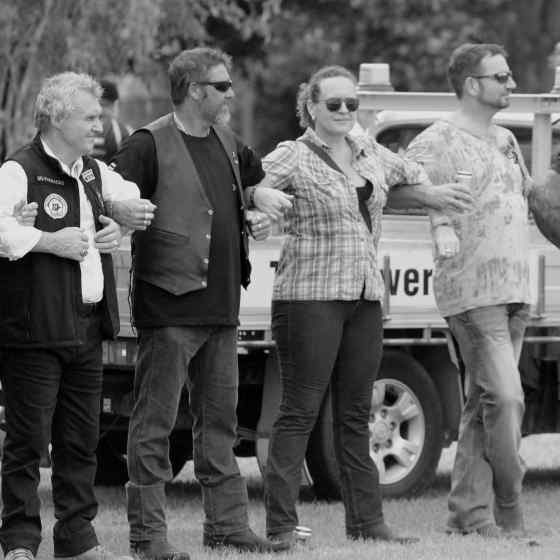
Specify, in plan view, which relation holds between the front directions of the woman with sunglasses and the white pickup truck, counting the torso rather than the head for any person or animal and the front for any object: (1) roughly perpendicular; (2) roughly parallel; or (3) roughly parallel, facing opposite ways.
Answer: roughly perpendicular

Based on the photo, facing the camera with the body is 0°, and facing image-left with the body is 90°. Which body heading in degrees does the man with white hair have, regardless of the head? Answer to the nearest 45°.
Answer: approximately 315°

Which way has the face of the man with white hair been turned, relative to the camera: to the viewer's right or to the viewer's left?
to the viewer's right

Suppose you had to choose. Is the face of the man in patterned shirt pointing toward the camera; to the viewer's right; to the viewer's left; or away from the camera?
to the viewer's right

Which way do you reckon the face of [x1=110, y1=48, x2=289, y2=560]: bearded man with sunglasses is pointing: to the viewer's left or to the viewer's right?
to the viewer's right

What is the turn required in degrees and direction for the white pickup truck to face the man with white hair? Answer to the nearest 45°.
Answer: approximately 180°

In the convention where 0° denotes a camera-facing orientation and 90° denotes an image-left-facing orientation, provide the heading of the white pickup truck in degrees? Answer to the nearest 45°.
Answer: approximately 225°

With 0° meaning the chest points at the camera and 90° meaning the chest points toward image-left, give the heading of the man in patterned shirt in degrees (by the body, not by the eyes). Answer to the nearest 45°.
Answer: approximately 315°
